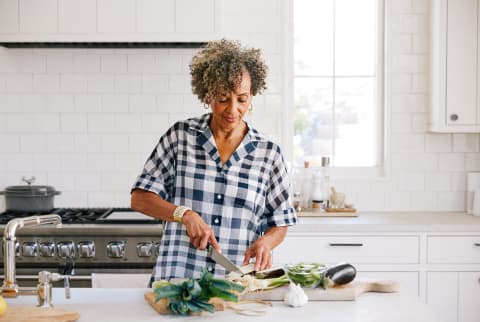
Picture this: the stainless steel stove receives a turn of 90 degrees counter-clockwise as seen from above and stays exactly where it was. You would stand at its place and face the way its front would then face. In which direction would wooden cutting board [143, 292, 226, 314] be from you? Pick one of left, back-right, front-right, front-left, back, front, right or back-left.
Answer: right

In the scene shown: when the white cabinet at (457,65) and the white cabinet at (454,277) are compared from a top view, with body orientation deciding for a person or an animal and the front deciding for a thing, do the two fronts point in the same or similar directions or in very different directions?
same or similar directions

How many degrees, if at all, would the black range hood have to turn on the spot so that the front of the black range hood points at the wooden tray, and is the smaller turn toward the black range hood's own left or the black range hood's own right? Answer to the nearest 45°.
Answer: approximately 90° to the black range hood's own left

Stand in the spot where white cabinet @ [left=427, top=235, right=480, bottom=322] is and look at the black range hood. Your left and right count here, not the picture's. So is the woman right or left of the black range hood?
left

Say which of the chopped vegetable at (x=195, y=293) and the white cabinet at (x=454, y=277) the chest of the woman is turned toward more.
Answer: the chopped vegetable

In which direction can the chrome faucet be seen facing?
to the viewer's right

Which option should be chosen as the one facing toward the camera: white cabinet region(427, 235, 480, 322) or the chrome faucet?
the white cabinet

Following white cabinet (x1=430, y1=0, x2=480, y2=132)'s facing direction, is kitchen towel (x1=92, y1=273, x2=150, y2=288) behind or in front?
in front

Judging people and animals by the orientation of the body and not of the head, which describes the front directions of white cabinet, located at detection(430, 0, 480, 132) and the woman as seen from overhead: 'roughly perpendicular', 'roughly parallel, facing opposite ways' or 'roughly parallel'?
roughly parallel

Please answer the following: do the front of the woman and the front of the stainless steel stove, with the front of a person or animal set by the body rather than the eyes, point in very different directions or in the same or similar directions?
same or similar directions

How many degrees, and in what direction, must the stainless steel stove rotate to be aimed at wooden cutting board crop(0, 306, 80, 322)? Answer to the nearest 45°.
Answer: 0° — it already faces it

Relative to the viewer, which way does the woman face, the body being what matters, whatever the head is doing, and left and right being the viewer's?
facing the viewer

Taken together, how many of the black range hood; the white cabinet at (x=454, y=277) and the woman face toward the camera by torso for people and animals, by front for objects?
3

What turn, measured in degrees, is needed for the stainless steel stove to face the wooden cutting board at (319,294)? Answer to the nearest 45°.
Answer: approximately 45° to its left

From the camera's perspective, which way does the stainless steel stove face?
toward the camera

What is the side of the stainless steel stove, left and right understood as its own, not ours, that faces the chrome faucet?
front
